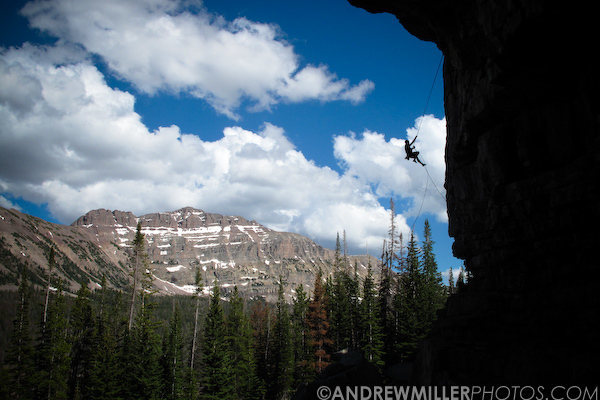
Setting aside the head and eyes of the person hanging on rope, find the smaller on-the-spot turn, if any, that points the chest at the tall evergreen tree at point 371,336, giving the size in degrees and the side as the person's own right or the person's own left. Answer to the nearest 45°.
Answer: approximately 90° to the person's own left

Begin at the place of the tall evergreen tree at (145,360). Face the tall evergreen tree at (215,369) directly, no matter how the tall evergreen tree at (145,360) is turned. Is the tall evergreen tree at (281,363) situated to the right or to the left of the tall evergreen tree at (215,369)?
left

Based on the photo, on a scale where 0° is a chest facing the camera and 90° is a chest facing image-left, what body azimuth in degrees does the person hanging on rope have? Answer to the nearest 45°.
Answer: approximately 270°

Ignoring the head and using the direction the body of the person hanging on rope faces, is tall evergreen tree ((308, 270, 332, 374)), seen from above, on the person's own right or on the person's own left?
on the person's own left

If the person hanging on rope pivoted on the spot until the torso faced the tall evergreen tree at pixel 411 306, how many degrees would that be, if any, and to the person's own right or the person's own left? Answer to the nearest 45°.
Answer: approximately 90° to the person's own left

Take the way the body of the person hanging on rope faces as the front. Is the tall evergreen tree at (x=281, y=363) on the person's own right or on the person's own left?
on the person's own left
